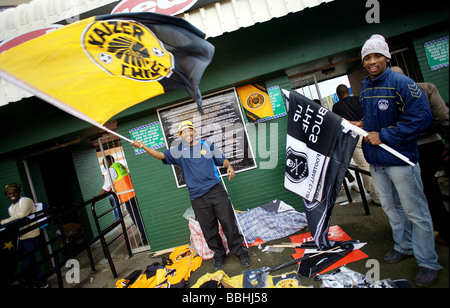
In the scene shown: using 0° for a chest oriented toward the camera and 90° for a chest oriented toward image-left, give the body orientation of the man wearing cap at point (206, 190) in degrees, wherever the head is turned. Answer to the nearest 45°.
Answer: approximately 0°

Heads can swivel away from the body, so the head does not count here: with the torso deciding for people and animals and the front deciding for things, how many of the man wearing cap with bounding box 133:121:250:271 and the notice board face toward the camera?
2

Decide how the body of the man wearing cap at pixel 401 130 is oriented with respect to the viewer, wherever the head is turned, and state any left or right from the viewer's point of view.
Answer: facing the viewer and to the left of the viewer

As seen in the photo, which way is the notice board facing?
toward the camera
